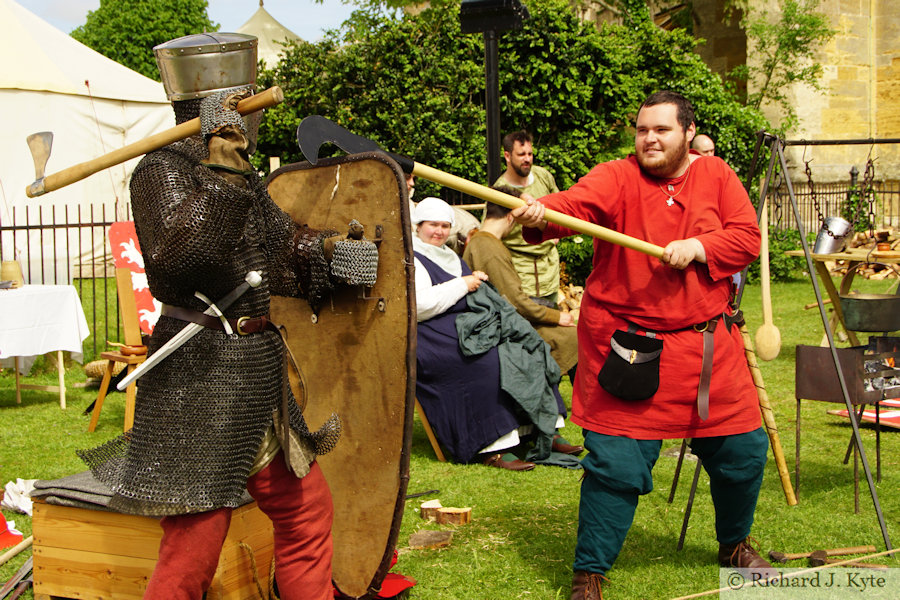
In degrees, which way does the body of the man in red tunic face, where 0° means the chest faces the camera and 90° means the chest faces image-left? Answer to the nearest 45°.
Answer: approximately 0°

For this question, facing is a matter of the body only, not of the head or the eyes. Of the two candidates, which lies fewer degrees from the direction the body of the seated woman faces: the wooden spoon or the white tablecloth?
the wooden spoon

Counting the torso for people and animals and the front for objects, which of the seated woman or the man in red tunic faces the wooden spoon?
the seated woman

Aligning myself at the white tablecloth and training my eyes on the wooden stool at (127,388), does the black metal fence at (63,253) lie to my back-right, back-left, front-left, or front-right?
back-left

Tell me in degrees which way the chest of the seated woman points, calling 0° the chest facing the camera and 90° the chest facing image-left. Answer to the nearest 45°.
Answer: approximately 315°

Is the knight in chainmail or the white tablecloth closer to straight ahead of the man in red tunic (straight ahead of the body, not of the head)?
the knight in chainmail

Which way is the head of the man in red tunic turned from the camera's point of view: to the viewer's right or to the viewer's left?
to the viewer's left

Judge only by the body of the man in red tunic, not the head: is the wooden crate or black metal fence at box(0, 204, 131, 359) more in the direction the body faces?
the wooden crate

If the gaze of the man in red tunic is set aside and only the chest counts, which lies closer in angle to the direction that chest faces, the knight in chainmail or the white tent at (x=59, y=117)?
the knight in chainmail
